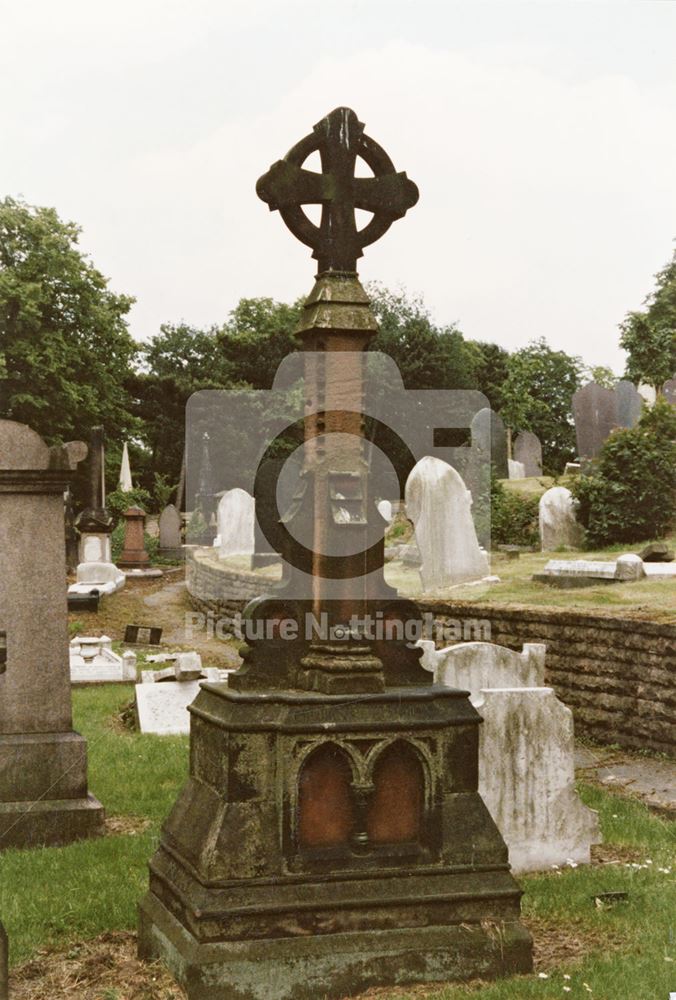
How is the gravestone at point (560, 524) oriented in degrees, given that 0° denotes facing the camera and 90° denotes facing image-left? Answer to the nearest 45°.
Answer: approximately 0°

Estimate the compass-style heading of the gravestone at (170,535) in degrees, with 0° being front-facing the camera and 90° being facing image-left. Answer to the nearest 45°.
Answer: approximately 0°

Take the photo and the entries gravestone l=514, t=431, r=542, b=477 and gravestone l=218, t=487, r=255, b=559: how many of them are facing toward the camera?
2

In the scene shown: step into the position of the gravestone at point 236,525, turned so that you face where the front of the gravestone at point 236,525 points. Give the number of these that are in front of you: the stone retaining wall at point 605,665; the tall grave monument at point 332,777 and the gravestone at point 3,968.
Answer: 3
